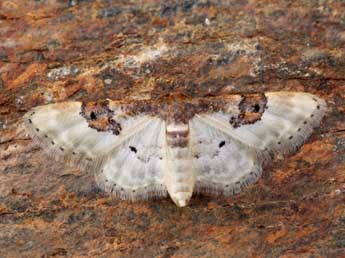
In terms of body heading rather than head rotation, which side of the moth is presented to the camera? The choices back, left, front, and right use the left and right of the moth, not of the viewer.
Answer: back
